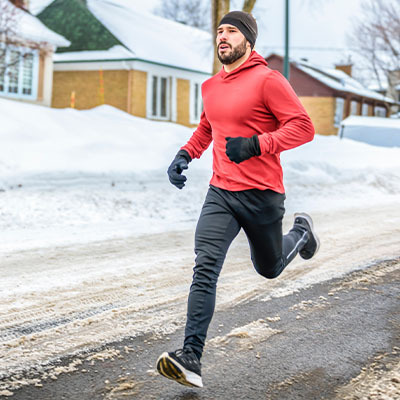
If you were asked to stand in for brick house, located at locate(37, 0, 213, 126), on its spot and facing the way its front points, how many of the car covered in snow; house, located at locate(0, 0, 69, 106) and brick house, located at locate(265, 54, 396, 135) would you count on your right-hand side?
1

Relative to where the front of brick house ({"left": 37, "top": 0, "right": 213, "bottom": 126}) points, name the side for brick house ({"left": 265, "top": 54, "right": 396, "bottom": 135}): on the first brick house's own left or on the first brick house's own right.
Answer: on the first brick house's own left

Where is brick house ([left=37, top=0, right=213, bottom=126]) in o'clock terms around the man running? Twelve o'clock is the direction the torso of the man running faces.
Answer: The brick house is roughly at 4 o'clock from the man running.

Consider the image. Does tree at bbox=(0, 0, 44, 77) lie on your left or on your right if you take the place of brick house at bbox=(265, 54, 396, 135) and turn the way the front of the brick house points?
on your right

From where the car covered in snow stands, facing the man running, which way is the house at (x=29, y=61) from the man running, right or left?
right

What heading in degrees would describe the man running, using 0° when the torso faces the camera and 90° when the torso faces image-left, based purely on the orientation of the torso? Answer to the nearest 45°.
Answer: approximately 45°

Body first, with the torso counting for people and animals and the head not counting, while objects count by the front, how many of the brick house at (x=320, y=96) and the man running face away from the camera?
0

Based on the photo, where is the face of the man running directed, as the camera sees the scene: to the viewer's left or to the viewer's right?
to the viewer's left

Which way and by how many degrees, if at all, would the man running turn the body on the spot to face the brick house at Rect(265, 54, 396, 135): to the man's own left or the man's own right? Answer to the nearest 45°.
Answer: approximately 135° to the man's own right

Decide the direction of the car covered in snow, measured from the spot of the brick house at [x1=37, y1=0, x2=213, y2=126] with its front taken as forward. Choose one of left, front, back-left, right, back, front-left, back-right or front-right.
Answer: front-left
